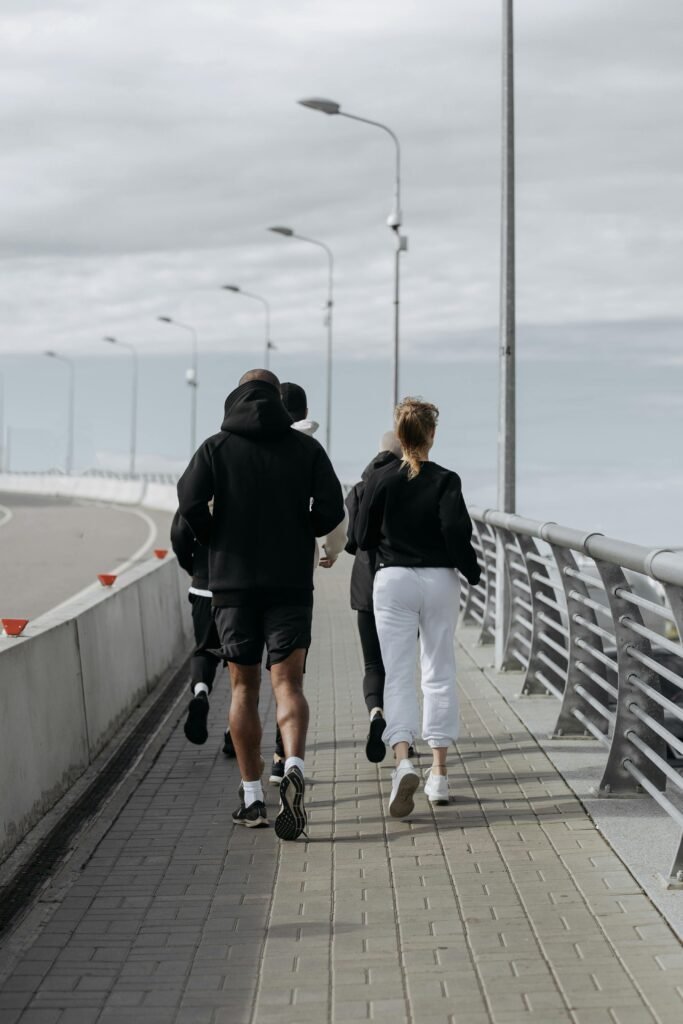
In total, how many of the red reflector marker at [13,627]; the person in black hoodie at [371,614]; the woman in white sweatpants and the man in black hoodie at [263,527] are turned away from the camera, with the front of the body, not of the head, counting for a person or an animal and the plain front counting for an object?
3

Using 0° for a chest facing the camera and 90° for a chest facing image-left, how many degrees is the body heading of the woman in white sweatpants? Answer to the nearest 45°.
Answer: approximately 180°

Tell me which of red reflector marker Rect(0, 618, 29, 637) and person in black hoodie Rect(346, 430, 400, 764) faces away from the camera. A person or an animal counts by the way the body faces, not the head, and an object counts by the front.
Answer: the person in black hoodie

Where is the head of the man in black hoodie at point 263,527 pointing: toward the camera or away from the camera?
away from the camera

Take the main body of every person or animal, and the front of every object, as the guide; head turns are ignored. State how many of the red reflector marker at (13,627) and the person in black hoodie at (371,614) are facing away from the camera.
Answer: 1

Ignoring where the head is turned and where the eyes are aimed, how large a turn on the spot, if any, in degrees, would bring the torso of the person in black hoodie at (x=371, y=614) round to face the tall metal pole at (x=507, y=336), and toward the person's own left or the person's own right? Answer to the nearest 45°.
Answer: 0° — they already face it

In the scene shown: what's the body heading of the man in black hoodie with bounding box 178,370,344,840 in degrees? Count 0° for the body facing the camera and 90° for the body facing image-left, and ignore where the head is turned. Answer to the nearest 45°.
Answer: approximately 180°

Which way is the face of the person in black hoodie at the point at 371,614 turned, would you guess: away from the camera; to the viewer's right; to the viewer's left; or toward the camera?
away from the camera

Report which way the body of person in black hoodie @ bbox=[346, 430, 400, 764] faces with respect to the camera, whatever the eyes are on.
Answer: away from the camera

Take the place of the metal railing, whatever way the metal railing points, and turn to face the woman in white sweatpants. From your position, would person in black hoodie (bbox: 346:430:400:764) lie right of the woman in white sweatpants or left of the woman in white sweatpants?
right

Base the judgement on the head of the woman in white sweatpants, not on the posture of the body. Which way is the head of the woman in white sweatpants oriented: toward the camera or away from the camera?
away from the camera
